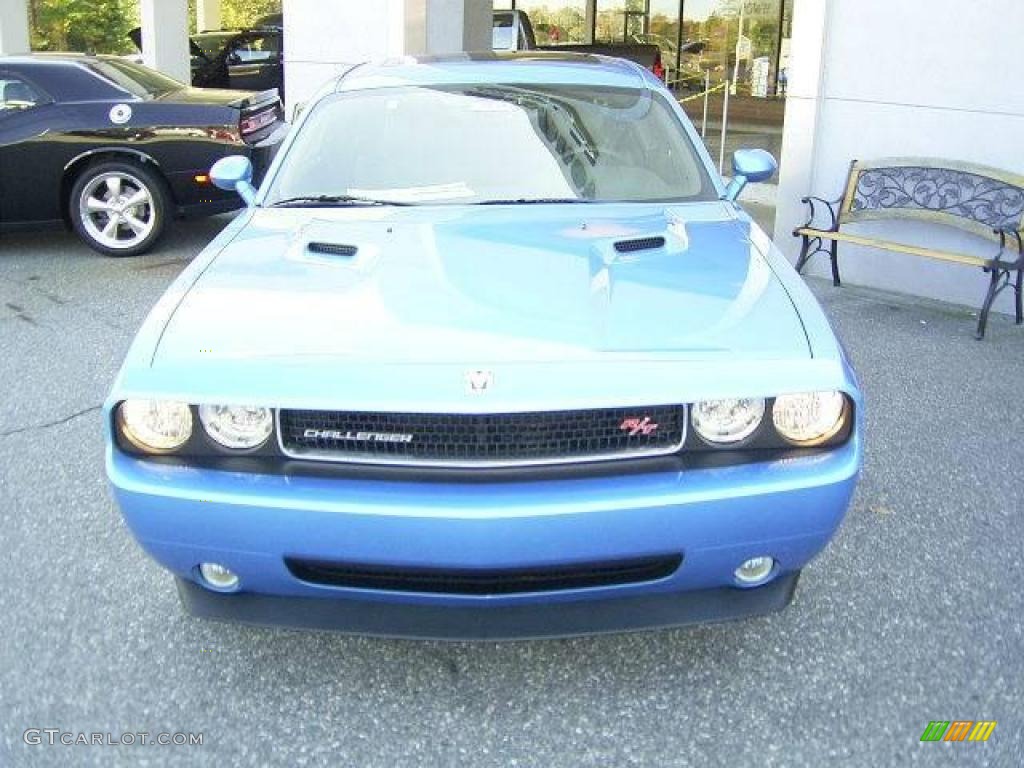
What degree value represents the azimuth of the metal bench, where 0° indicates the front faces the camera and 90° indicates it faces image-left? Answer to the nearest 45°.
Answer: approximately 45°

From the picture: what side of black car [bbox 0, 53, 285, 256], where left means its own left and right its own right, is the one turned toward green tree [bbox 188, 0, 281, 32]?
right

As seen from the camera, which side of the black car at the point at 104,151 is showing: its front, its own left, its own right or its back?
left

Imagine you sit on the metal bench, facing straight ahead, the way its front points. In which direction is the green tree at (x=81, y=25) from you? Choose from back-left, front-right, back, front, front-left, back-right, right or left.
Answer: right

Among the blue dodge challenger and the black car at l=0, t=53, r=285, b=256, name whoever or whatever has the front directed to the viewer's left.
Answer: the black car

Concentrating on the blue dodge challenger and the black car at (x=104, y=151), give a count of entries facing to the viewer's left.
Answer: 1

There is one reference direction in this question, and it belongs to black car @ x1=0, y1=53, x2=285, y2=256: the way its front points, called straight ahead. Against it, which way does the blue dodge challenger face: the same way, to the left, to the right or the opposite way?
to the left

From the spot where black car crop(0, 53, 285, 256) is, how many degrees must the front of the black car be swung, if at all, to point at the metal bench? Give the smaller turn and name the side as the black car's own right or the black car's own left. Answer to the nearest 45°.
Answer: approximately 135° to the black car's own left

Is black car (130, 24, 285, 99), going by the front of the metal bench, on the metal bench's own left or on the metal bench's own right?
on the metal bench's own right

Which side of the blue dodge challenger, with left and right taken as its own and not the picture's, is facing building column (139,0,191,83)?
back

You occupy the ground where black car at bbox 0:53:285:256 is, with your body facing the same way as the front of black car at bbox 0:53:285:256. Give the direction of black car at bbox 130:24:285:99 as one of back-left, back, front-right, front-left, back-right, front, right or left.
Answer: right
